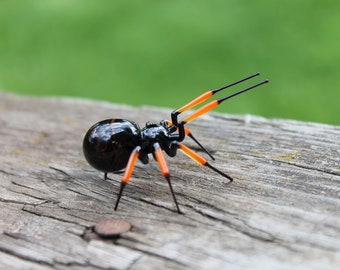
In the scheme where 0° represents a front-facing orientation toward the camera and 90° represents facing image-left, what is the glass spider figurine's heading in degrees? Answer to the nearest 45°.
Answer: approximately 270°
